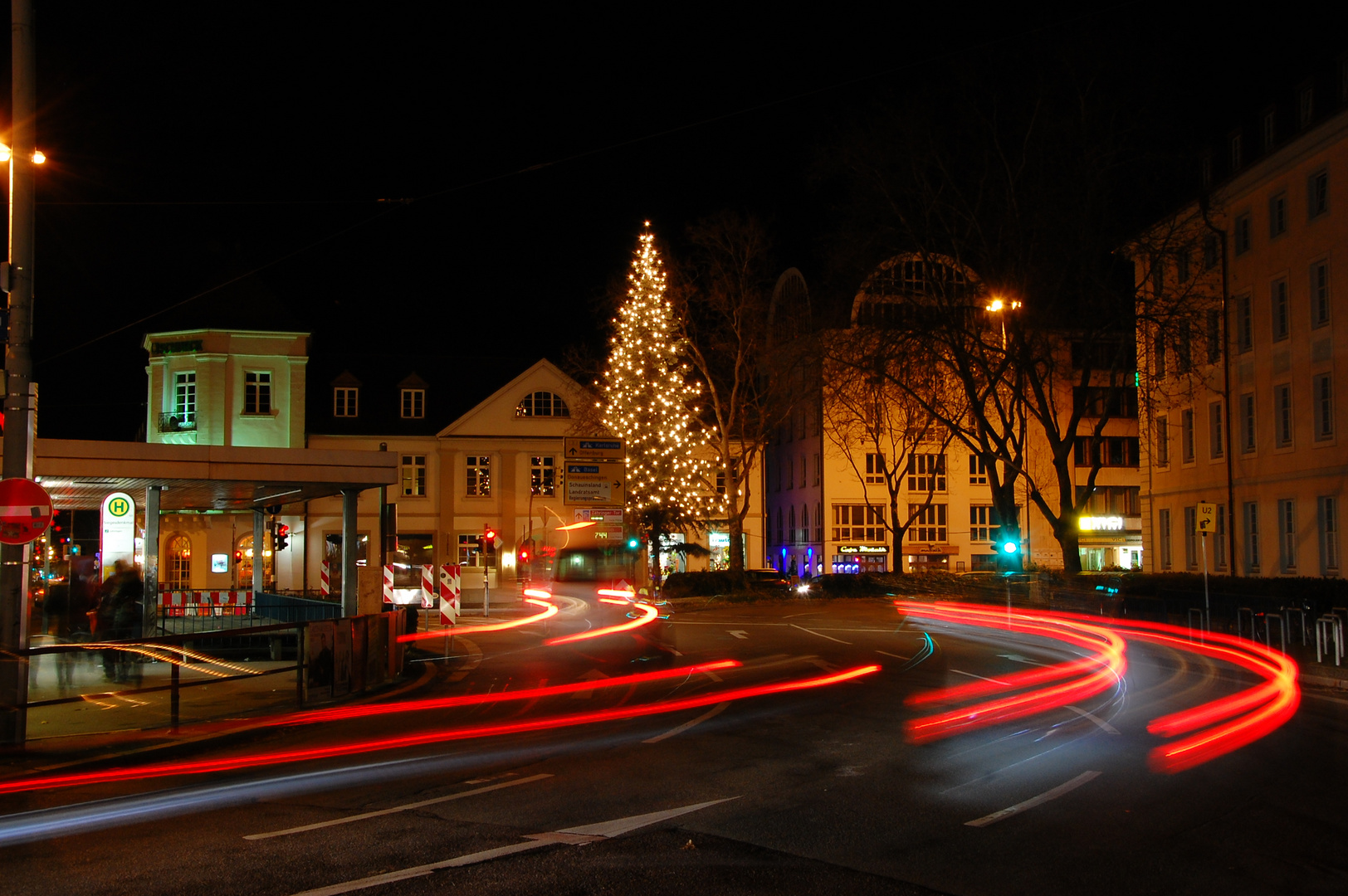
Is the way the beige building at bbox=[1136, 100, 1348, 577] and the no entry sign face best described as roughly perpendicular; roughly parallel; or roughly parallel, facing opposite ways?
roughly perpendicular

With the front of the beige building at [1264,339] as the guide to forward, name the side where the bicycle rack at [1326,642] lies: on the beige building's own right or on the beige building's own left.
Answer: on the beige building's own left

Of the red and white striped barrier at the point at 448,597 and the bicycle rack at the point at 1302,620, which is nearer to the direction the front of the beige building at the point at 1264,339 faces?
the red and white striped barrier

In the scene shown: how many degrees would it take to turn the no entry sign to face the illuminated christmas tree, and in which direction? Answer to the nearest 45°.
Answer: approximately 135° to its left

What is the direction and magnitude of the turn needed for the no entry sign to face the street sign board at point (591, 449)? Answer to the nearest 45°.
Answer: approximately 135° to its left

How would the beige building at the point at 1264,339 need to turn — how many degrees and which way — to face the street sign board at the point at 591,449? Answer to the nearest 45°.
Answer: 0° — it already faces it

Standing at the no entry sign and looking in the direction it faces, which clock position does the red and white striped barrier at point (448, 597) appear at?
The red and white striped barrier is roughly at 7 o'clock from the no entry sign.

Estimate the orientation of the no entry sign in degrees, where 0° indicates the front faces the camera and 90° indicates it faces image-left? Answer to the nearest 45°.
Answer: approximately 0°

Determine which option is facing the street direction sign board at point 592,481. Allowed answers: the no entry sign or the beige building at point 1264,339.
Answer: the beige building

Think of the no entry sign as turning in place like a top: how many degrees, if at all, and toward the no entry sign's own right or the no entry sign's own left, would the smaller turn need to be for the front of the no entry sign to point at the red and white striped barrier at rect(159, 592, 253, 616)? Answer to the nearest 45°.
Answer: approximately 180°

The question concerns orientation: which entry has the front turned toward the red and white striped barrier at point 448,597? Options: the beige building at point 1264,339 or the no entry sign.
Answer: the beige building

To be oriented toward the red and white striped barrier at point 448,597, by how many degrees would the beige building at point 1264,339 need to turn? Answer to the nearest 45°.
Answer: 0° — it already faces it

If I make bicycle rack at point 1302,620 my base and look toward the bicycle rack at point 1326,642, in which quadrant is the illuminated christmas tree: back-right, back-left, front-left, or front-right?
back-right

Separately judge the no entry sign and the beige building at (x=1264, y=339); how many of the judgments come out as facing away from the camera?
0

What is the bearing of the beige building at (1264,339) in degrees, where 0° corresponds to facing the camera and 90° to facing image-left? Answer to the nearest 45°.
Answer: approximately 45°
